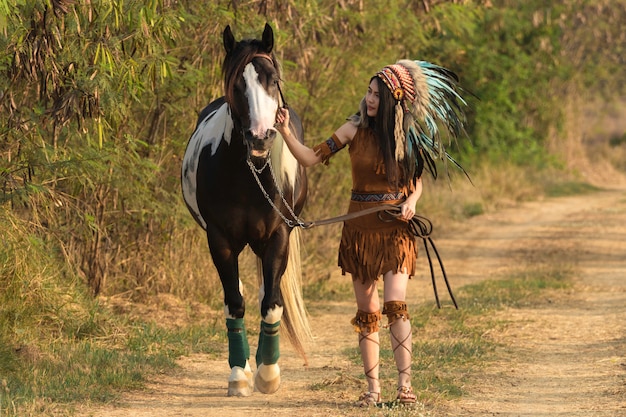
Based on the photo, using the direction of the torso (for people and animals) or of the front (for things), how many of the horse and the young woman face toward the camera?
2

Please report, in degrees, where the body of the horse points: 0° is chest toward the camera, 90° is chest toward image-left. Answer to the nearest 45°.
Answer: approximately 0°

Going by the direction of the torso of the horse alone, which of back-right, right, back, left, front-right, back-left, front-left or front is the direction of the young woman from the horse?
front-left

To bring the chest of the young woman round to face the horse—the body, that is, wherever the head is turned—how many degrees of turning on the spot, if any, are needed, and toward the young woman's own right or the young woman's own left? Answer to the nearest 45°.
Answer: approximately 135° to the young woman's own right

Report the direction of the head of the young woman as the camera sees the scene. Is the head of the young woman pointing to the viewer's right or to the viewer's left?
to the viewer's left
